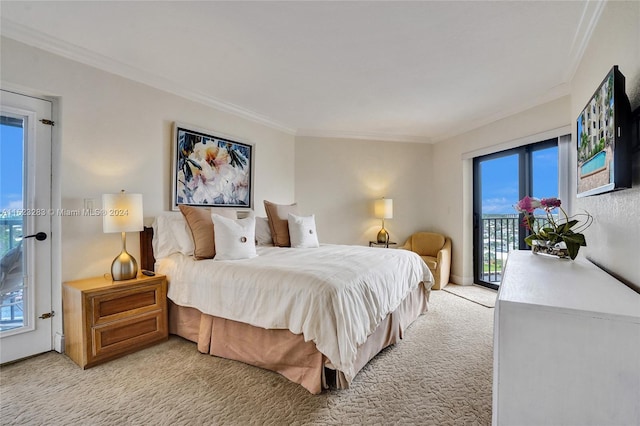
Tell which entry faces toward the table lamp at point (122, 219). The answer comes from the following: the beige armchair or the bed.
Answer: the beige armchair

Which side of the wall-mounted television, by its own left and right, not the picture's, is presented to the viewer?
left

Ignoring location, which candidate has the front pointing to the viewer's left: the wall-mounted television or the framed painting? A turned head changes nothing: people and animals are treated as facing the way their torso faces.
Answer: the wall-mounted television

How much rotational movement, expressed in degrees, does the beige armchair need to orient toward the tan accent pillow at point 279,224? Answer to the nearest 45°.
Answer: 0° — it already faces it

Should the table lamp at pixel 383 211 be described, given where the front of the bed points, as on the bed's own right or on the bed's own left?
on the bed's own left

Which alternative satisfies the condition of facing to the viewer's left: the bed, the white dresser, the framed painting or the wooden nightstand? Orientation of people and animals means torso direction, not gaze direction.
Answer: the white dresser

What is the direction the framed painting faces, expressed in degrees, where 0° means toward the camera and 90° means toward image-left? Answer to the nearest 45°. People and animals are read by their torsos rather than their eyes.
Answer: approximately 315°

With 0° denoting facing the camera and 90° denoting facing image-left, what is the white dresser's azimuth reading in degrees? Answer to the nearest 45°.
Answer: approximately 90°
